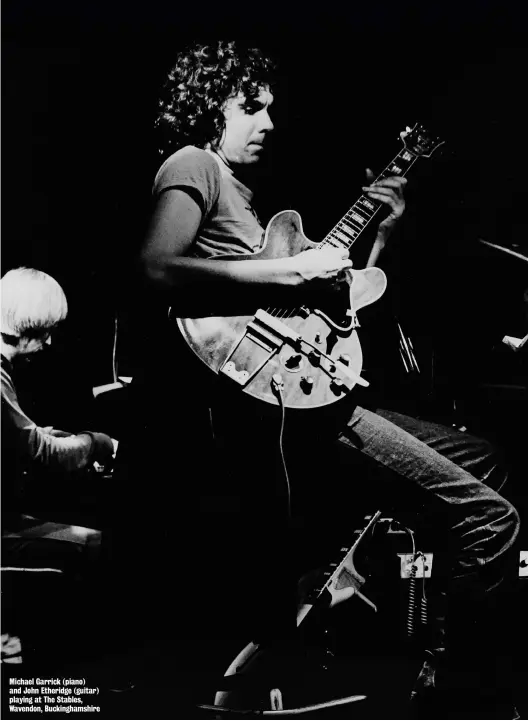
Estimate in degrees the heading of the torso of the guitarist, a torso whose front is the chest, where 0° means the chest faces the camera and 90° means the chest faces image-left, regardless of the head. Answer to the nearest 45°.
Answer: approximately 270°
